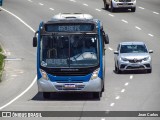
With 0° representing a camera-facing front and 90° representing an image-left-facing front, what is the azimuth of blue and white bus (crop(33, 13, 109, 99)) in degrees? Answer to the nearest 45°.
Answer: approximately 0°
